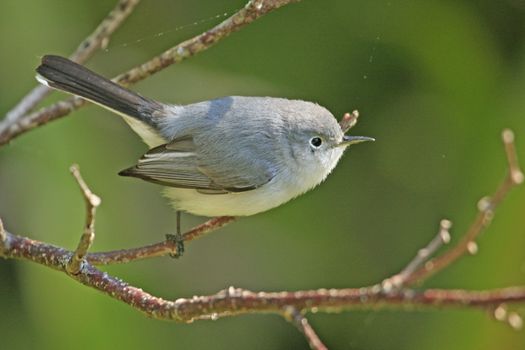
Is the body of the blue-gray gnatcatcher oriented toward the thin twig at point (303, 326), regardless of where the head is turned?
no

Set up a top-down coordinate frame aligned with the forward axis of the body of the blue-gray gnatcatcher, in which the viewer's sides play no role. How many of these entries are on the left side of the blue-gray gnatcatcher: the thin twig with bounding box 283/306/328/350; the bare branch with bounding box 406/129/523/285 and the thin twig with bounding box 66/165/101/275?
0

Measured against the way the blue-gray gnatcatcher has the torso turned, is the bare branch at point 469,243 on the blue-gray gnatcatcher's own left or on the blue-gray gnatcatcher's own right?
on the blue-gray gnatcatcher's own right

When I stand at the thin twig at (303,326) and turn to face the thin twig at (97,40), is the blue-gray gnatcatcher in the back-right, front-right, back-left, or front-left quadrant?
front-right

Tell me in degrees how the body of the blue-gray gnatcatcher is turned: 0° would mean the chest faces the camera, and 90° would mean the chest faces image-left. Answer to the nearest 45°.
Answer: approximately 270°
